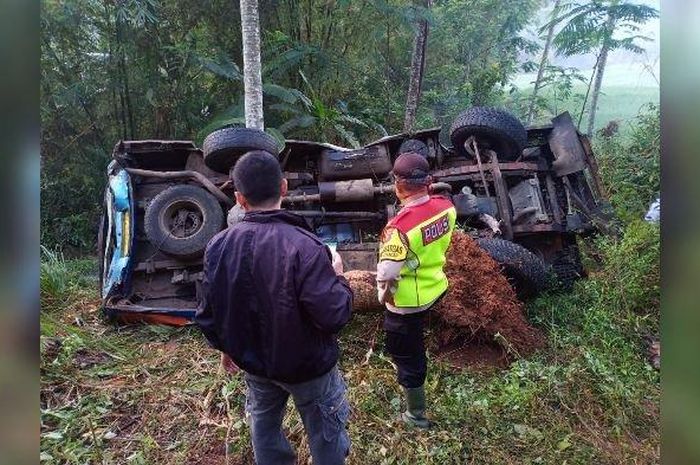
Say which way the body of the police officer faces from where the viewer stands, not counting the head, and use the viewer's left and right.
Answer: facing away from the viewer and to the left of the viewer

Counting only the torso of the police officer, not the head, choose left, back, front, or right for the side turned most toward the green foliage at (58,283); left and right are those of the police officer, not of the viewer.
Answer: front

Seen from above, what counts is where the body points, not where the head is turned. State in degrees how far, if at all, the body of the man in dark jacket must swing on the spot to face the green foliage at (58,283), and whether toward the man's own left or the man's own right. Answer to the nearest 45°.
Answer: approximately 45° to the man's own left

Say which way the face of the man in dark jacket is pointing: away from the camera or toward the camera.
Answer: away from the camera

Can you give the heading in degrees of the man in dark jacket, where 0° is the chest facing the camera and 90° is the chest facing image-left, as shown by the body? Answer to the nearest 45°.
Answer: approximately 180°

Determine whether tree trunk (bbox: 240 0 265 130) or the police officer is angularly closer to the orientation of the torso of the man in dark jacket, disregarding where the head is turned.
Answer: the tree trunk

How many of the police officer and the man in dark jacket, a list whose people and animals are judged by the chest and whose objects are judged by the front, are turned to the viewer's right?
0

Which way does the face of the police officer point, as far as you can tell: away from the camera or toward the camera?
away from the camera

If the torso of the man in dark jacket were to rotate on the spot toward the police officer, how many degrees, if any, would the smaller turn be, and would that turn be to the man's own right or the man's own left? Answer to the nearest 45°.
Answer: approximately 45° to the man's own right

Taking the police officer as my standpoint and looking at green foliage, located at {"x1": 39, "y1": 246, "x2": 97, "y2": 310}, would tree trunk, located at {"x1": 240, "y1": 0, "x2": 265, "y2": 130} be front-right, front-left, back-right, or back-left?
front-right

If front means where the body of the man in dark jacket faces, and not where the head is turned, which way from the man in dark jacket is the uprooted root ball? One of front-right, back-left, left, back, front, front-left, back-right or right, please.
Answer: front-right

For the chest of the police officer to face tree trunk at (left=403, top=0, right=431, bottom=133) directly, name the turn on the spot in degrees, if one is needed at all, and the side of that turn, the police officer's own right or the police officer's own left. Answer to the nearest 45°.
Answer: approximately 45° to the police officer's own right

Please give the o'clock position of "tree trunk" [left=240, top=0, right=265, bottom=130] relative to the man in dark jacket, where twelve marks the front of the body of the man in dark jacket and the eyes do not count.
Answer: The tree trunk is roughly at 12 o'clock from the man in dark jacket.

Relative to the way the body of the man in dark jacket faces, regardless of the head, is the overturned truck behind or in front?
in front
